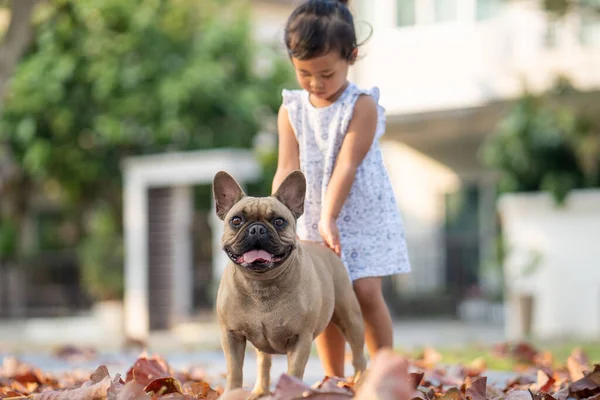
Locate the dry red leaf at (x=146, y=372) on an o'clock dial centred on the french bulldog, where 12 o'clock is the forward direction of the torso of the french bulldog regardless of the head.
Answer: The dry red leaf is roughly at 3 o'clock from the french bulldog.

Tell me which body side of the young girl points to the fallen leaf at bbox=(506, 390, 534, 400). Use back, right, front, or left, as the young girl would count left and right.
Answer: left

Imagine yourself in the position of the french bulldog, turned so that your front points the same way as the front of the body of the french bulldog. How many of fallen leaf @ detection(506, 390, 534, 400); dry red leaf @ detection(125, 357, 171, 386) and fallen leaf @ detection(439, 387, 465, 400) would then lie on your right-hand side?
1

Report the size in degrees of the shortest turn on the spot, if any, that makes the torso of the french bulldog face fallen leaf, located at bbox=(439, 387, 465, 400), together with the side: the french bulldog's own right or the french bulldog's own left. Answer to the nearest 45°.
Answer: approximately 135° to the french bulldog's own left

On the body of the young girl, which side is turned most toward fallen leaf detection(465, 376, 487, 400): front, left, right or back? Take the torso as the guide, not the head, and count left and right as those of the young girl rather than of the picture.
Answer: left

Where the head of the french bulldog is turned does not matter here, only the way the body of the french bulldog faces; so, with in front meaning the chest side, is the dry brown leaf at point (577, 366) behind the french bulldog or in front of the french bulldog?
behind

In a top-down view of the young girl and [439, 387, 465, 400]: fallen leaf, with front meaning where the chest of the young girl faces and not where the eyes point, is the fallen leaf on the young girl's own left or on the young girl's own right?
on the young girl's own left

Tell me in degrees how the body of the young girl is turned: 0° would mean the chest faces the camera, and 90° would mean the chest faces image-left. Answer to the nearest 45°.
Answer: approximately 45°
